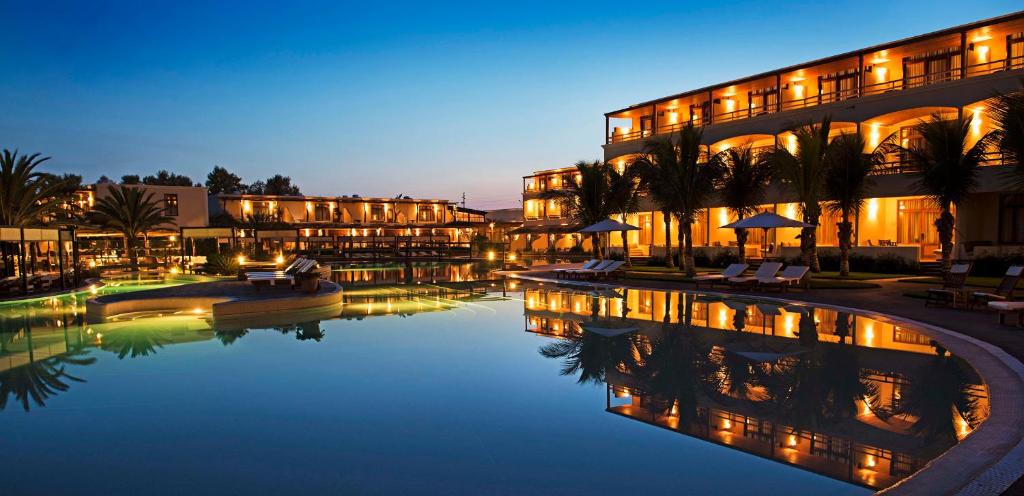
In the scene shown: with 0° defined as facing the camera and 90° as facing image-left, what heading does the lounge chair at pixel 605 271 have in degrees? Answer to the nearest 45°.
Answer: approximately 90°

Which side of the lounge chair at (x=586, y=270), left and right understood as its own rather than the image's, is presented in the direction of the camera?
left

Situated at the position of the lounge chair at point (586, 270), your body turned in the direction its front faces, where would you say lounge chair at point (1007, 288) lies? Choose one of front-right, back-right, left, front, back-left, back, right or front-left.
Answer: back-left

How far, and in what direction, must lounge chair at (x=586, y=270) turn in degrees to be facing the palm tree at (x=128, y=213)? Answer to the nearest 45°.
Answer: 0° — it already faces it

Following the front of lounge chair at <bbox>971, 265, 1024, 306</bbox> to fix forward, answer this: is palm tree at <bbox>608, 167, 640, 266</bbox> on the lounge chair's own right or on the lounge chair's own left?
on the lounge chair's own right

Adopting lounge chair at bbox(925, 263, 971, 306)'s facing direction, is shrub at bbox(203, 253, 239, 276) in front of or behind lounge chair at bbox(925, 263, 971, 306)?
in front

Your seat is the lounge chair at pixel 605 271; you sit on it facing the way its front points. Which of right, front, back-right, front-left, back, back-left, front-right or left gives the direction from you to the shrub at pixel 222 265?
front

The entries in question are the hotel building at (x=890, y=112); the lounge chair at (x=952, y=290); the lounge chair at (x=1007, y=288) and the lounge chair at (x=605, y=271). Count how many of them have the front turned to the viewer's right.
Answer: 0

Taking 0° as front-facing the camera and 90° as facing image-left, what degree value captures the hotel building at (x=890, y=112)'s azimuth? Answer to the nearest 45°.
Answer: approximately 45°

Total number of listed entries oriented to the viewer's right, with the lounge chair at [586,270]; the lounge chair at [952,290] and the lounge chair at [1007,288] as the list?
0

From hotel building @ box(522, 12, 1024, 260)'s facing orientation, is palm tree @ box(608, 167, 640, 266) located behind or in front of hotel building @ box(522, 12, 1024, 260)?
in front

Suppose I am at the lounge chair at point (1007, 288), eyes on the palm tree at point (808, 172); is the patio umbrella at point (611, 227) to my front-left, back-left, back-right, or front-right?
front-left
